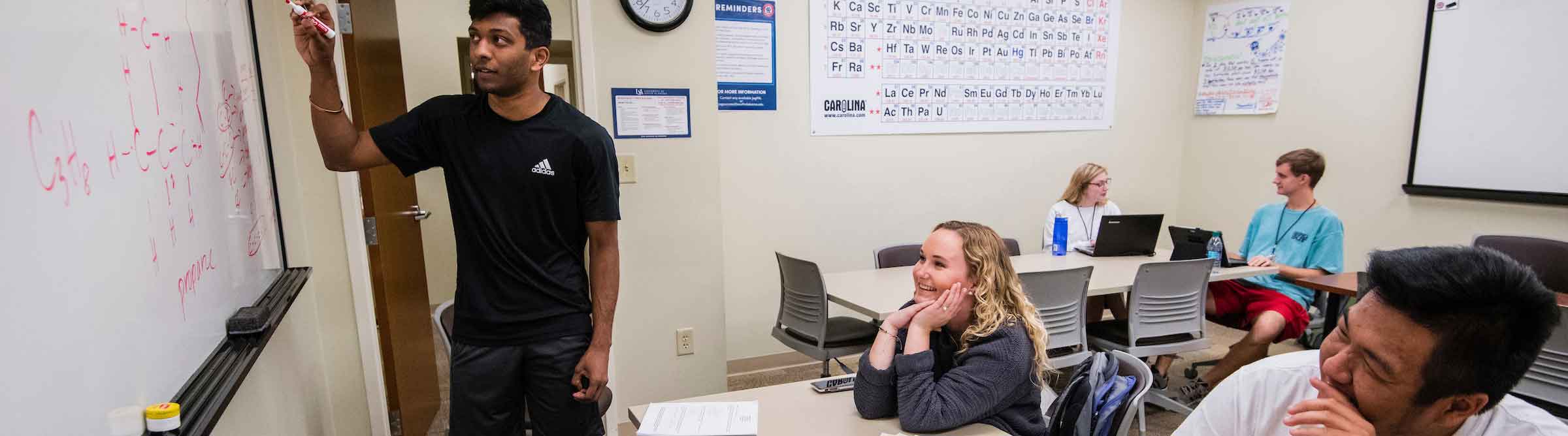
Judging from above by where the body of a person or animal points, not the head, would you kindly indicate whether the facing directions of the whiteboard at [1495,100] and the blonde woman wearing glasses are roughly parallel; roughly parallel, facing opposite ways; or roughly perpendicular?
roughly perpendicular

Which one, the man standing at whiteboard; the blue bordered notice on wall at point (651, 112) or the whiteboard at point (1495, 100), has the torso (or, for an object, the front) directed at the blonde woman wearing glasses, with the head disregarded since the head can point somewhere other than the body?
the whiteboard

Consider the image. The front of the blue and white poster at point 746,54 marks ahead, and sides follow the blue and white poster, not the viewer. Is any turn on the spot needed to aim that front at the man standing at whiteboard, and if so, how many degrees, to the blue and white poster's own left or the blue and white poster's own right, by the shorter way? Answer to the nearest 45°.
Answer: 0° — it already faces them

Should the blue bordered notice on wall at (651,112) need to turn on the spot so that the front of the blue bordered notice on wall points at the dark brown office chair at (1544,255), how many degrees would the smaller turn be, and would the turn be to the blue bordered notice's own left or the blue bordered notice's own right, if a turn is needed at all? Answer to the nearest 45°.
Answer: approximately 90° to the blue bordered notice's own left

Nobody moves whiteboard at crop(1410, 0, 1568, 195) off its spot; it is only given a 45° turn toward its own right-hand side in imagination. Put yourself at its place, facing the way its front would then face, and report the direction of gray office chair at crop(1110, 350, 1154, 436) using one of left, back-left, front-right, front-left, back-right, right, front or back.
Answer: left

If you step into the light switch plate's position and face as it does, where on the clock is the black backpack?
The black backpack is roughly at 11 o'clock from the light switch plate.

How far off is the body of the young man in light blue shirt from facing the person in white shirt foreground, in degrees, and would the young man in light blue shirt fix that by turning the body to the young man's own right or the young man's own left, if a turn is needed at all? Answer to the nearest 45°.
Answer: approximately 45° to the young man's own left

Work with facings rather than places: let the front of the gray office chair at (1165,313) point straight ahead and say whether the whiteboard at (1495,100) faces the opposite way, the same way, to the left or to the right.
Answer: to the left

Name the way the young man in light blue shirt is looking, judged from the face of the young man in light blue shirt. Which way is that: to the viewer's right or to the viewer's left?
to the viewer's left

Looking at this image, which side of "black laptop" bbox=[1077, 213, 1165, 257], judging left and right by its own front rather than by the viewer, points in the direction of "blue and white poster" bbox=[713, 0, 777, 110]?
left

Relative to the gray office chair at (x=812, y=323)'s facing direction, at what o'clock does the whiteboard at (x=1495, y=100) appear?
The whiteboard is roughly at 1 o'clock from the gray office chair.

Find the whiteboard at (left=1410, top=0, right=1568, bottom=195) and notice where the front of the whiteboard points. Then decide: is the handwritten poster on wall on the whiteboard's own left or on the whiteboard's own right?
on the whiteboard's own right

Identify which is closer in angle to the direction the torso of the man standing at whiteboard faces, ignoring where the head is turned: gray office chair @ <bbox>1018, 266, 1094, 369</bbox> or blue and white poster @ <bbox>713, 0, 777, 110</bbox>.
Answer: the gray office chair

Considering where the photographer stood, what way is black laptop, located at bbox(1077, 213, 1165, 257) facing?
facing away from the viewer and to the left of the viewer

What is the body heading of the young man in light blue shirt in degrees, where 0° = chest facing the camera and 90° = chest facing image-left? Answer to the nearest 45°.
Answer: approximately 45°

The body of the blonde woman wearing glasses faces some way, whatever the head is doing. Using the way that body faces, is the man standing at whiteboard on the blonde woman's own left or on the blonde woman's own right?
on the blonde woman's own right

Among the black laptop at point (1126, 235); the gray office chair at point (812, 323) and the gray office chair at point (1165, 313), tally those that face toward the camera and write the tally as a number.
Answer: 0

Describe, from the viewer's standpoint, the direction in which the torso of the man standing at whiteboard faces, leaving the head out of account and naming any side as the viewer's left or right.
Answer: facing the viewer

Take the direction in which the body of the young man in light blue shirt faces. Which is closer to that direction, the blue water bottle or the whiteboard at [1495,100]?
the blue water bottle
